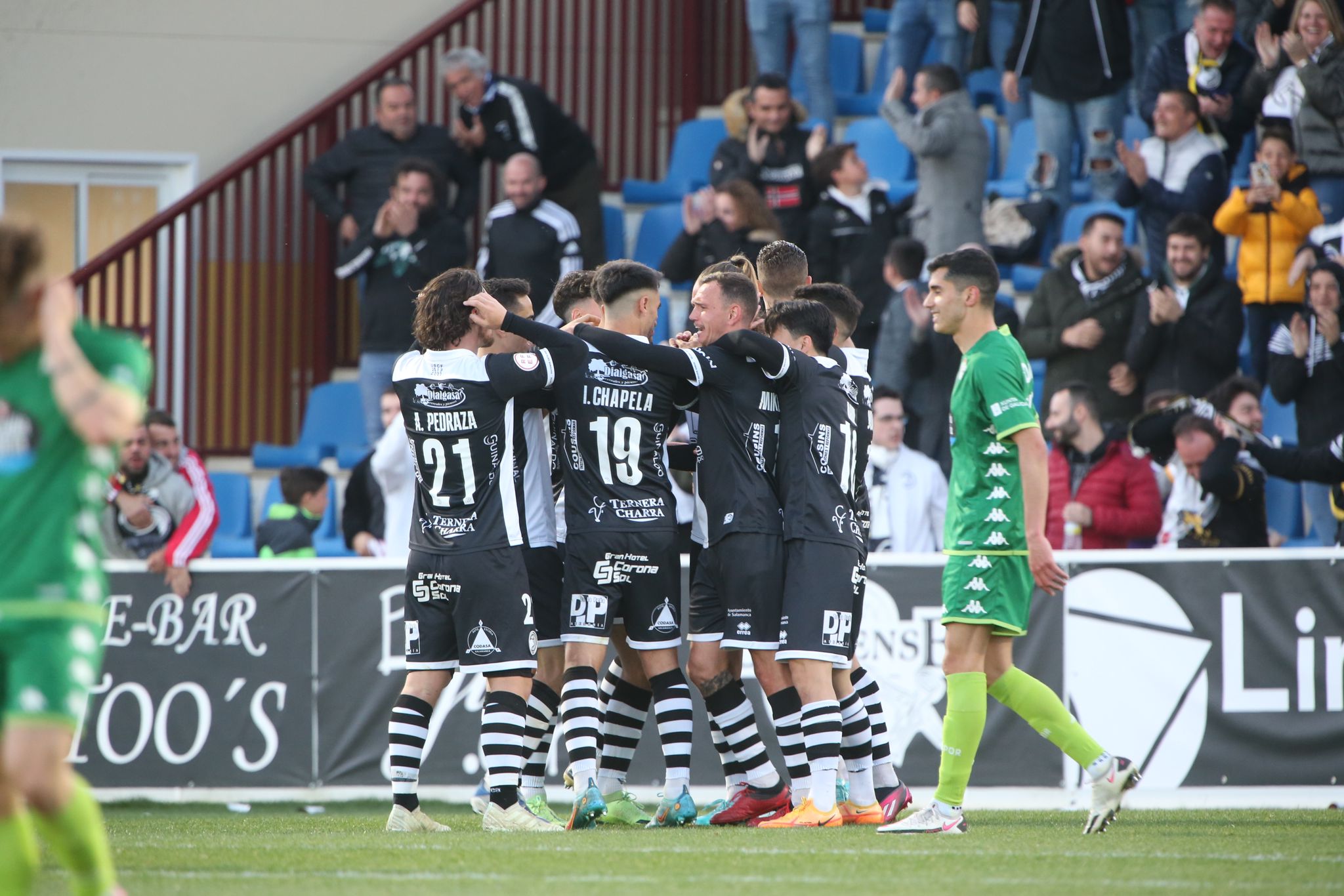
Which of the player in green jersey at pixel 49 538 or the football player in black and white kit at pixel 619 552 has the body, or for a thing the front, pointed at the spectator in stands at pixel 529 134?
the football player in black and white kit

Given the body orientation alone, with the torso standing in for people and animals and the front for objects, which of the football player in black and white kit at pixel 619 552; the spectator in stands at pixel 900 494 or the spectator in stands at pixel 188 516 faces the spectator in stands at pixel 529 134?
the football player in black and white kit

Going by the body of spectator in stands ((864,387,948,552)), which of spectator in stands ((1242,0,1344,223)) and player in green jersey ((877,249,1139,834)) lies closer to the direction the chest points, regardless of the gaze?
the player in green jersey

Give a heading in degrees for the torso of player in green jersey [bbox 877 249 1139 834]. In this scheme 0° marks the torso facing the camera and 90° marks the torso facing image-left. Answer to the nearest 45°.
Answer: approximately 90°

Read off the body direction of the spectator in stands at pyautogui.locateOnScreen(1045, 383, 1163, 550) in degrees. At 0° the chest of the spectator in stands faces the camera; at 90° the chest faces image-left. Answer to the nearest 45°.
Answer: approximately 45°

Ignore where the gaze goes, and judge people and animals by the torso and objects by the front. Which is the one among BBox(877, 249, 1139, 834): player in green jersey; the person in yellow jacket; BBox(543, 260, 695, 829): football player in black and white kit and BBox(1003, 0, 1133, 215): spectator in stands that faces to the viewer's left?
the player in green jersey

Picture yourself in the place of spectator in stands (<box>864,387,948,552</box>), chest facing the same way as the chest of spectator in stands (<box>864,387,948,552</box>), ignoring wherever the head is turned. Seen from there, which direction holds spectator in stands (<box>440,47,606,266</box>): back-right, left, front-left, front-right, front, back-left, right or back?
back-right
